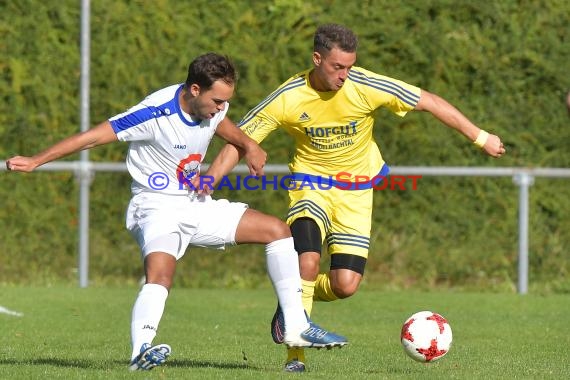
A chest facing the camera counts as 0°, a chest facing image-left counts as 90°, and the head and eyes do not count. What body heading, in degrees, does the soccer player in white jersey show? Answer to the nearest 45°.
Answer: approximately 315°

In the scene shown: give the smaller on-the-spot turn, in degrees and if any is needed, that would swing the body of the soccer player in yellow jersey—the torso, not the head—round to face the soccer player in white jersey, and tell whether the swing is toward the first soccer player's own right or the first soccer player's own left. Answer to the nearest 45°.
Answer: approximately 45° to the first soccer player's own right

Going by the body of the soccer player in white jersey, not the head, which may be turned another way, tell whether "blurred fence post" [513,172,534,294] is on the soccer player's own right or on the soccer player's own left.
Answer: on the soccer player's own left

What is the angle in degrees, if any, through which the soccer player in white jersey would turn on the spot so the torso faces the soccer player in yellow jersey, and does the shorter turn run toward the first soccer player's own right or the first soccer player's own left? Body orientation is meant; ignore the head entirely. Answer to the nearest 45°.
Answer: approximately 90° to the first soccer player's own left
